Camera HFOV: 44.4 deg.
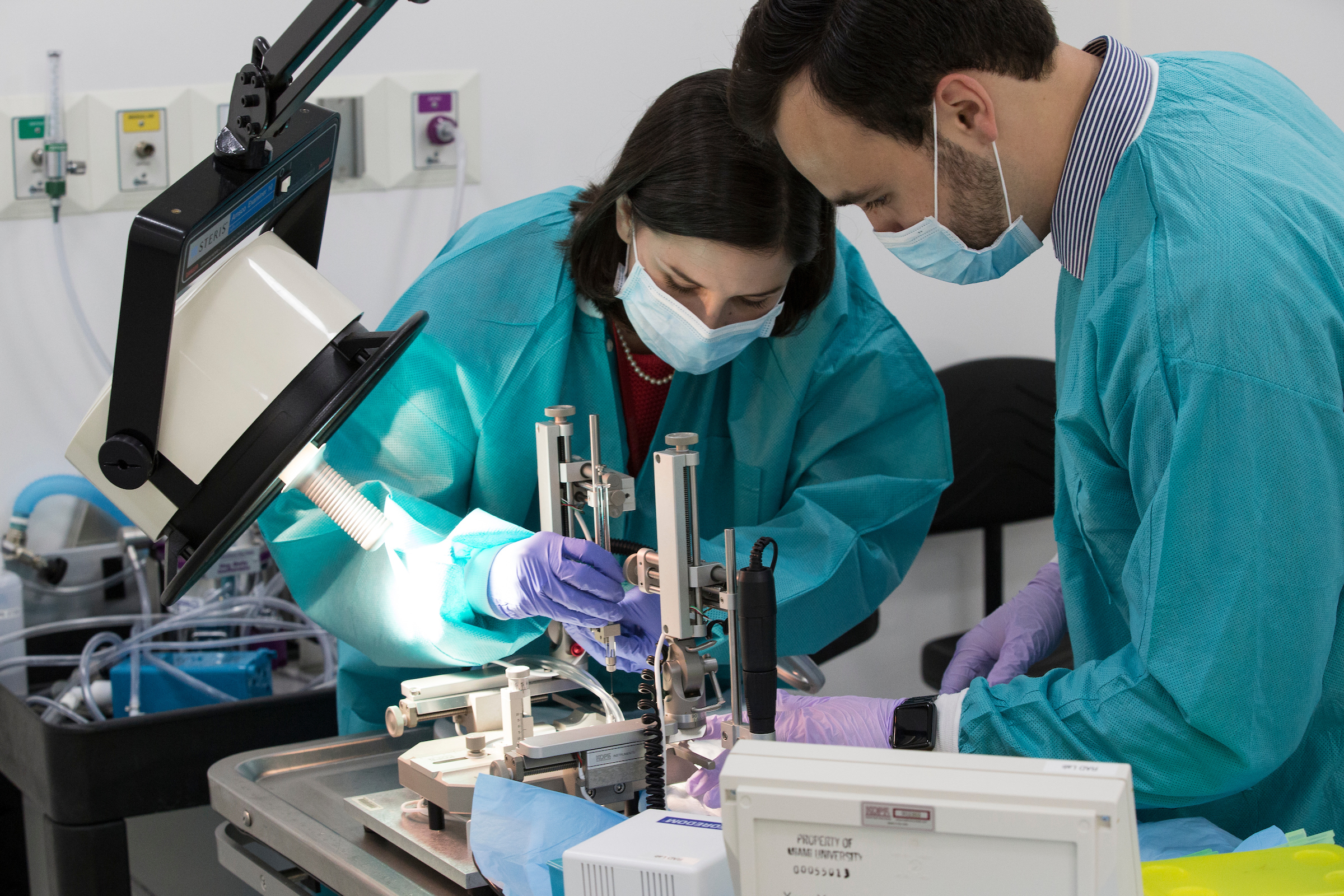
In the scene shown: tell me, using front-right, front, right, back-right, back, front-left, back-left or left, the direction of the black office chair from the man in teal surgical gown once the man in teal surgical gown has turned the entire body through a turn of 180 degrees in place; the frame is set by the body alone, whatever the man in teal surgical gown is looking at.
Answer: left

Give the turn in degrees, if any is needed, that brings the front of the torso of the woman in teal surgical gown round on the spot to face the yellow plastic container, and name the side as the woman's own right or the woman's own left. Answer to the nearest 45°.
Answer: approximately 45° to the woman's own left

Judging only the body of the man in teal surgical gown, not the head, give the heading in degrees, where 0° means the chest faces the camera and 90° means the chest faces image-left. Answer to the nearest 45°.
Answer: approximately 90°

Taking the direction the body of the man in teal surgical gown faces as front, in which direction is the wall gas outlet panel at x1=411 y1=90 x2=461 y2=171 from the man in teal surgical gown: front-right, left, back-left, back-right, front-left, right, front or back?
front-right

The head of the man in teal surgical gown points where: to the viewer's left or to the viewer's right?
to the viewer's left

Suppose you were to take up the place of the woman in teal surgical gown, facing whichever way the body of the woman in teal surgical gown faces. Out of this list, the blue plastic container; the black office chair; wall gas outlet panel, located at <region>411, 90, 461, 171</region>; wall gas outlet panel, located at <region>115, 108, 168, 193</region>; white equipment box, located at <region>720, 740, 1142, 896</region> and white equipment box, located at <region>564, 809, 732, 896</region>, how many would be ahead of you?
2

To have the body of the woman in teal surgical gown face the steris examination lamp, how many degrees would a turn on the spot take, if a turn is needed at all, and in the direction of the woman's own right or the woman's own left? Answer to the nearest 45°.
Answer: approximately 45° to the woman's own right

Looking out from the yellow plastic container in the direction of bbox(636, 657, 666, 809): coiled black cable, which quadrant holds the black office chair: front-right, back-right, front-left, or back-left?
front-right

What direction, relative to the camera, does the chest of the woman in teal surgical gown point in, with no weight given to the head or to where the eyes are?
toward the camera

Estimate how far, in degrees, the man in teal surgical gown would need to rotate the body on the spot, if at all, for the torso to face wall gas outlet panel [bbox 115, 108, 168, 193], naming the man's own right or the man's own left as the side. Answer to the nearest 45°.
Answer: approximately 45° to the man's own right

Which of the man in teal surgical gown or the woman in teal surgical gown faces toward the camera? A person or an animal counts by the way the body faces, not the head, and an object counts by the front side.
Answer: the woman in teal surgical gown

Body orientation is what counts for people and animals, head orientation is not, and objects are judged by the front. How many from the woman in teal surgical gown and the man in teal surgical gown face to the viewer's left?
1

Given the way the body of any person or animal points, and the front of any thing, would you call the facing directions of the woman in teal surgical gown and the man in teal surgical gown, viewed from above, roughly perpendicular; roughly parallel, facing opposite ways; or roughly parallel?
roughly perpendicular

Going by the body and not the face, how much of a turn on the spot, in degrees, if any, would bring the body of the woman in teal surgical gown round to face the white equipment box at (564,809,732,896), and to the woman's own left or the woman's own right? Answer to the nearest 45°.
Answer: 0° — they already face it
